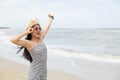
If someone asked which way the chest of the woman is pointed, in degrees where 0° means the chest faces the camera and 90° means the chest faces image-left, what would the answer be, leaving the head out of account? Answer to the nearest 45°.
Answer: approximately 315°
